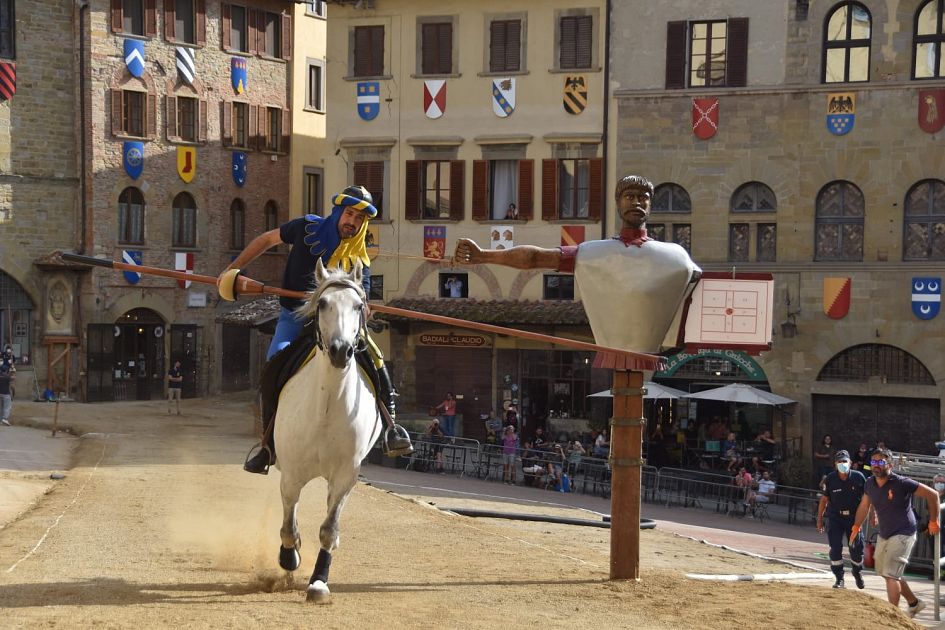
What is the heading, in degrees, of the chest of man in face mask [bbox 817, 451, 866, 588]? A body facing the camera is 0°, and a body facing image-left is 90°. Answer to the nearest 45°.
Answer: approximately 0°

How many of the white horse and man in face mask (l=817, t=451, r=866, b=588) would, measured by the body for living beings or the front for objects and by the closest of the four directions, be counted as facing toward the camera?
2

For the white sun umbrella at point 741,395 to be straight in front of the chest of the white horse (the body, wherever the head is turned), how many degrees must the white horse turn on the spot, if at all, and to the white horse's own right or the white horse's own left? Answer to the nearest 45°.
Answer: approximately 135° to the white horse's own left

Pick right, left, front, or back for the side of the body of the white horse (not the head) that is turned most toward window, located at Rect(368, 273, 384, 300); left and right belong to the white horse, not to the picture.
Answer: back
